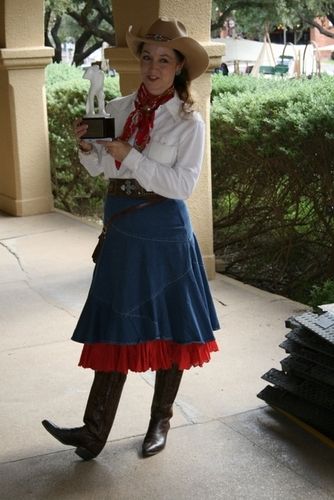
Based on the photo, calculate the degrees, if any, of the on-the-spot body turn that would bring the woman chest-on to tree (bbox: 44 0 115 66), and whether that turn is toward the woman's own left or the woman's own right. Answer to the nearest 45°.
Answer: approximately 135° to the woman's own right

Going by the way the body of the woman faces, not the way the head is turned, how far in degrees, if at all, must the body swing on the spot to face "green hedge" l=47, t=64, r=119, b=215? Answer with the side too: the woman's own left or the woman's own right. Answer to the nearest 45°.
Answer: approximately 135° to the woman's own right

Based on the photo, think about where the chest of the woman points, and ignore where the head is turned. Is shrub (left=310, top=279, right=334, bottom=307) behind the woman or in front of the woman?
behind

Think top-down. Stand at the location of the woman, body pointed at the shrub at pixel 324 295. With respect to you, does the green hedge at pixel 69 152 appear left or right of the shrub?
left

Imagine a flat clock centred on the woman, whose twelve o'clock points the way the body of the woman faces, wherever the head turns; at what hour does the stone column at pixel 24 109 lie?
The stone column is roughly at 4 o'clock from the woman.

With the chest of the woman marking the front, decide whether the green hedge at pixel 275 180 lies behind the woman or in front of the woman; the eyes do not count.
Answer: behind

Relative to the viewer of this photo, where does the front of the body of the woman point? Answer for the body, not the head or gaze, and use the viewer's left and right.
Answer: facing the viewer and to the left of the viewer

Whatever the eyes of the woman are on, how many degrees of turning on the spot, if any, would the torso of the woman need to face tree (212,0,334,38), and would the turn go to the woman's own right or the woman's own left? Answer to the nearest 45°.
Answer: approximately 135° to the woman's own right
